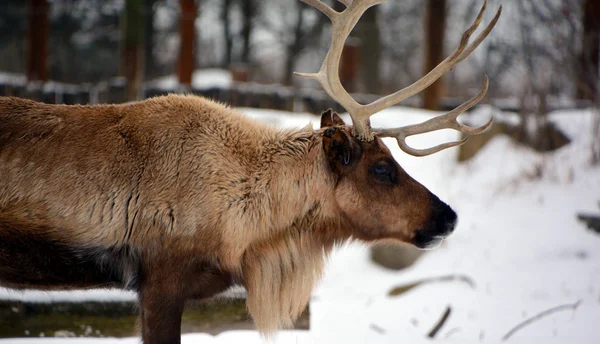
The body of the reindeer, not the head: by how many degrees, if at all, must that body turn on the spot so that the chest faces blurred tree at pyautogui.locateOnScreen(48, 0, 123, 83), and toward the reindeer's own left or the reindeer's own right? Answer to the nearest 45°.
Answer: approximately 90° to the reindeer's own left

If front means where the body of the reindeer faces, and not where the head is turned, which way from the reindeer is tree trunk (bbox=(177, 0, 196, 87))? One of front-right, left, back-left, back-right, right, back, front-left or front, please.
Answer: left

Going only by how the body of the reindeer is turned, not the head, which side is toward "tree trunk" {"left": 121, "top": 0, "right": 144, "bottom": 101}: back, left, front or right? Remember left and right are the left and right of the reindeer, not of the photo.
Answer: left

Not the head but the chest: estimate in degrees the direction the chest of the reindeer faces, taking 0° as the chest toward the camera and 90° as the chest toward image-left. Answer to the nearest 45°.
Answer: approximately 270°

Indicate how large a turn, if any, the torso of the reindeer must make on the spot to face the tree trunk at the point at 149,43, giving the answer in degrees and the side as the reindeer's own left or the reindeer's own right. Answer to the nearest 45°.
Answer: approximately 90° to the reindeer's own left

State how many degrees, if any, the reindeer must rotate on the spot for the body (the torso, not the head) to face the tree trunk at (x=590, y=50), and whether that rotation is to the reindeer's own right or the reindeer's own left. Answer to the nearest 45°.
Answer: approximately 45° to the reindeer's own left

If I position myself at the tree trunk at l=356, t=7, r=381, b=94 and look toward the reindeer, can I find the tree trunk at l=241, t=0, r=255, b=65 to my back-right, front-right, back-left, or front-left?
back-right

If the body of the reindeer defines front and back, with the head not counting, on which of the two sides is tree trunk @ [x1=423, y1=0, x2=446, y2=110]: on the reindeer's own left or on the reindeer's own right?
on the reindeer's own left

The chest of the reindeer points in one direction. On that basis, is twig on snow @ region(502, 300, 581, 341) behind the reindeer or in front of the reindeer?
in front

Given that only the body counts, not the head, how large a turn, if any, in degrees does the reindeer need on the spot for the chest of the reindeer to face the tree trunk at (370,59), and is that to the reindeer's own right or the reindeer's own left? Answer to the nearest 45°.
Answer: approximately 90° to the reindeer's own left
